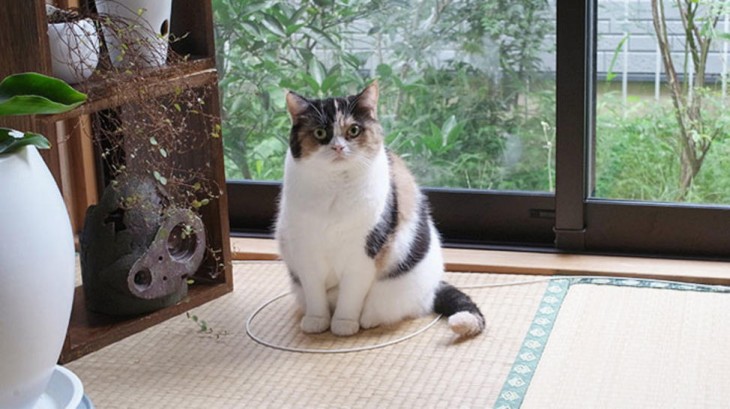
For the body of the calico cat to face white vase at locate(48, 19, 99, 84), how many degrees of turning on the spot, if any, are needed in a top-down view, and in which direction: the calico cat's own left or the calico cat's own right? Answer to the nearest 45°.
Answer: approximately 45° to the calico cat's own right

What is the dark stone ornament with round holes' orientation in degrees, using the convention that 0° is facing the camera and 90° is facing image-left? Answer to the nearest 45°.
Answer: approximately 315°

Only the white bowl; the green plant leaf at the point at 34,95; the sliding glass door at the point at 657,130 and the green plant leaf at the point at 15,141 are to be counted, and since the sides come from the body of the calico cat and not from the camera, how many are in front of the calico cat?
3

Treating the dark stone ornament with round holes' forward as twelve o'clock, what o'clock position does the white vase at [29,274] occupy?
The white vase is roughly at 2 o'clock from the dark stone ornament with round holes.

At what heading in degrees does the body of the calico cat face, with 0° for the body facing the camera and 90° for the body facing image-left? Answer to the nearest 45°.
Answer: approximately 45°

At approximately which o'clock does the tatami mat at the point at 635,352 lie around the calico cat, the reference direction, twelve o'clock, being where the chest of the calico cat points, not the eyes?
The tatami mat is roughly at 8 o'clock from the calico cat.

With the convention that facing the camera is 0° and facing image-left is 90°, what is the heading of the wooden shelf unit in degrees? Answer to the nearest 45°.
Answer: approximately 315°
